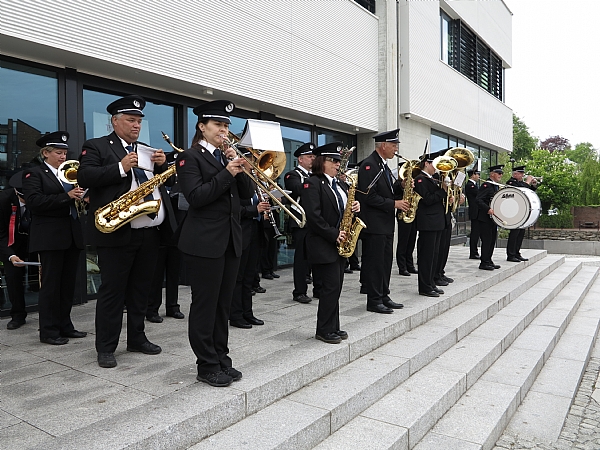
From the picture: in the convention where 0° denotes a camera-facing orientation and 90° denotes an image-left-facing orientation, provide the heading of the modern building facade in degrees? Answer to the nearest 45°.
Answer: approximately 315°

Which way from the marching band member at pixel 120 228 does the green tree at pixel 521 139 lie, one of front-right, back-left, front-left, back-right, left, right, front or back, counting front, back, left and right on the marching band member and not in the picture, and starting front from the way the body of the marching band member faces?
left
